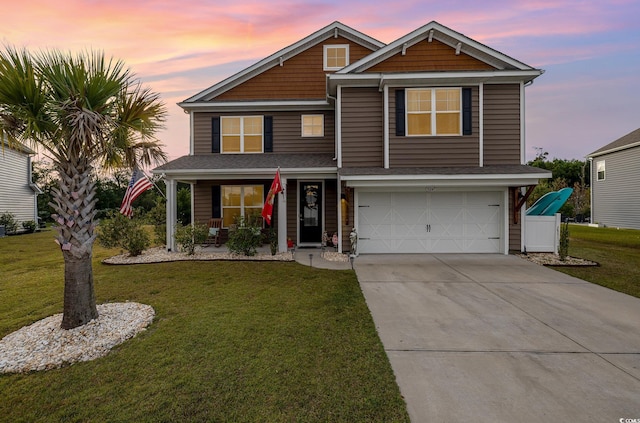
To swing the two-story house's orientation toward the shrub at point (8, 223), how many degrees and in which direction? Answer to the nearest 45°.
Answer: approximately 90° to its right

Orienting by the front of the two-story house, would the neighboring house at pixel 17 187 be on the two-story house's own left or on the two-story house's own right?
on the two-story house's own right

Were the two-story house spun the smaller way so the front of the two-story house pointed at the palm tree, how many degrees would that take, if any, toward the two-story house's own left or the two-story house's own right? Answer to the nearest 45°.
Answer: approximately 45° to the two-story house's own right

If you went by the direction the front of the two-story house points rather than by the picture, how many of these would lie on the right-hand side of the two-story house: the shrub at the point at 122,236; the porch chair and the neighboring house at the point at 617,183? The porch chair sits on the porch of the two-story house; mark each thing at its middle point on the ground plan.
2

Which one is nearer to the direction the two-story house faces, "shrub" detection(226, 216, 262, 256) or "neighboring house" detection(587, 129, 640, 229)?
the shrub

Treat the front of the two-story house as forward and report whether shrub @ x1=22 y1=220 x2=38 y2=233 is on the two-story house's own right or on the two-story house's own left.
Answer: on the two-story house's own right

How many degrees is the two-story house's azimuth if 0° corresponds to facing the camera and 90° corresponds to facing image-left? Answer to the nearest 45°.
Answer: approximately 0°
